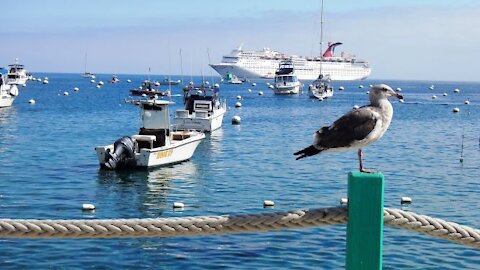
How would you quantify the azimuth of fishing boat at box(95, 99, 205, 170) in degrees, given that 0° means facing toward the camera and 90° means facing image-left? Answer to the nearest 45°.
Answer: approximately 225°

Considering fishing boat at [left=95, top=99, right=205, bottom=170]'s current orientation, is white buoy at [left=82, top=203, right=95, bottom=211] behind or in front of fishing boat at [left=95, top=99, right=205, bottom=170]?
behind

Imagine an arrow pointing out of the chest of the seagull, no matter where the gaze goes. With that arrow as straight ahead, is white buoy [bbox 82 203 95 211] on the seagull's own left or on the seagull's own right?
on the seagull's own left

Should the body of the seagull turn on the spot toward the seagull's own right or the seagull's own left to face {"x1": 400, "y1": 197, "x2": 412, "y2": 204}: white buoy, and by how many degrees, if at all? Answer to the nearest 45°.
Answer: approximately 90° to the seagull's own left

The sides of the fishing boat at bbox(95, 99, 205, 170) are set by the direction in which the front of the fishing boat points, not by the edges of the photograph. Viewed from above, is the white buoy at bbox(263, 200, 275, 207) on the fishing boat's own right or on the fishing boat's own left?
on the fishing boat's own right

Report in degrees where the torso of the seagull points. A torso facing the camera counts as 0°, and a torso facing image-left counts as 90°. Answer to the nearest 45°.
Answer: approximately 270°

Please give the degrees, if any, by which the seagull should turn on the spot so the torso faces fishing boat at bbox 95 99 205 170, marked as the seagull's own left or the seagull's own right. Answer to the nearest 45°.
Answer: approximately 90° to the seagull's own left

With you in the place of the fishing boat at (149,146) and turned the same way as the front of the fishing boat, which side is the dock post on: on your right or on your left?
on your right

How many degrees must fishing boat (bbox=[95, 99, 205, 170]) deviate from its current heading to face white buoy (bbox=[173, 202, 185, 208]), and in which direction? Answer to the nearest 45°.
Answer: approximately 135° to its right

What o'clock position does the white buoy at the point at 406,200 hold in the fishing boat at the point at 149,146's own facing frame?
The white buoy is roughly at 3 o'clock from the fishing boat.

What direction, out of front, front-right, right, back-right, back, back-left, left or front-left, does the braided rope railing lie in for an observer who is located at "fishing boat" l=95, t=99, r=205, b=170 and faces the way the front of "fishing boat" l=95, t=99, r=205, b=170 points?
back-right
